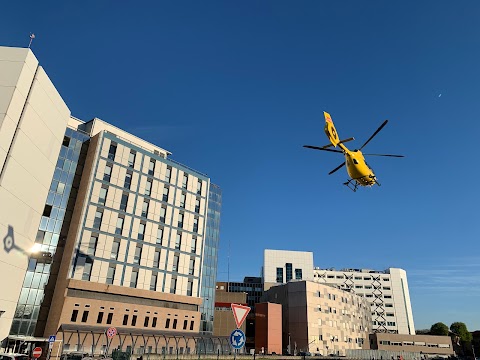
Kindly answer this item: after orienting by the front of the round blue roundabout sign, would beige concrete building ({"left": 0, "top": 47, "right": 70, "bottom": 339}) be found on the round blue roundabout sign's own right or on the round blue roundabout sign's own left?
on the round blue roundabout sign's own right

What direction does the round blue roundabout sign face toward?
toward the camera

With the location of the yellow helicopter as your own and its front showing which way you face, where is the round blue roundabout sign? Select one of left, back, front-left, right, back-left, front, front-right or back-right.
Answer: back-right

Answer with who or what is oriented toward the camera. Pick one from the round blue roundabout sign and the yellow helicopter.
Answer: the round blue roundabout sign

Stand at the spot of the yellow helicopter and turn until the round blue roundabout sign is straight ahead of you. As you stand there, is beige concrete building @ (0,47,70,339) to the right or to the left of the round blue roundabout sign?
right

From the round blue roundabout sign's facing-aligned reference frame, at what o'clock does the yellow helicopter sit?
The yellow helicopter is roughly at 7 o'clock from the round blue roundabout sign.
